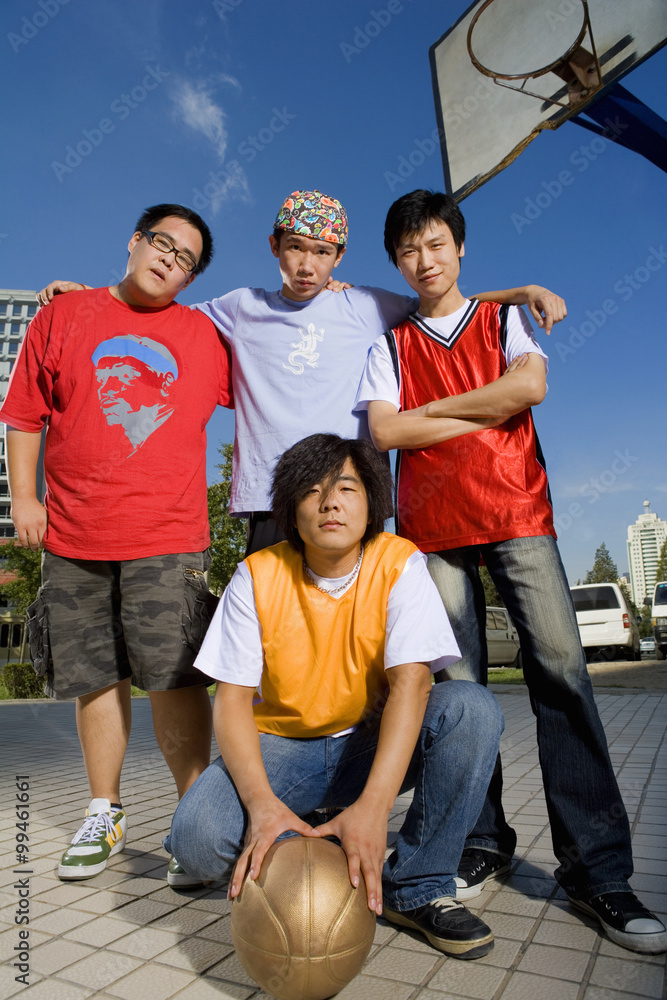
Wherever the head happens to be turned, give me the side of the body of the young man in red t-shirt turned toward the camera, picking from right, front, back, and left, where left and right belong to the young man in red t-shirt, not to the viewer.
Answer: front

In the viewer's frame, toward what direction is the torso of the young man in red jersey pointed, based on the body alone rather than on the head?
toward the camera

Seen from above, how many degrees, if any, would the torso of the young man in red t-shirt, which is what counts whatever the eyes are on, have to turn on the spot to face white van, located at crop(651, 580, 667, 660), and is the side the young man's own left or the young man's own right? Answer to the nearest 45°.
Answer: approximately 135° to the young man's own left

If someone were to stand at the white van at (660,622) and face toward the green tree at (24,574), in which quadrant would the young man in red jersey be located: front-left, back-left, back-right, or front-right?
front-left

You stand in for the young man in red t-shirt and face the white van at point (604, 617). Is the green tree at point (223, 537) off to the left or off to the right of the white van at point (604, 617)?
left

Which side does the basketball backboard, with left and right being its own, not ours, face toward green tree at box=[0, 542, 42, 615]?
right

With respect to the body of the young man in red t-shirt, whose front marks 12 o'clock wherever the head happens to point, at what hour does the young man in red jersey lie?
The young man in red jersey is roughly at 10 o'clock from the young man in red t-shirt.

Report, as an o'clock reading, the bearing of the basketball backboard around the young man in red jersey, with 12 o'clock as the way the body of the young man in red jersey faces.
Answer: The basketball backboard is roughly at 6 o'clock from the young man in red jersey.

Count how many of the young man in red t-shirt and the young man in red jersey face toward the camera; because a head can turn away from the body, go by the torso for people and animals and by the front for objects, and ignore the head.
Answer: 2

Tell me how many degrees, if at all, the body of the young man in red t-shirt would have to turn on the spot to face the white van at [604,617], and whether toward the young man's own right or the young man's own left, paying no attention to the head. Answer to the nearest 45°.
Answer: approximately 135° to the young man's own left

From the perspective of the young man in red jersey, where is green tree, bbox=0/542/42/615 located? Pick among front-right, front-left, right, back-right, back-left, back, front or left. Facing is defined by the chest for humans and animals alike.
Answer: back-right

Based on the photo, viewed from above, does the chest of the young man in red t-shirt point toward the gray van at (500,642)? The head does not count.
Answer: no

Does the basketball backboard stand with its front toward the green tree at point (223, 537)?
no

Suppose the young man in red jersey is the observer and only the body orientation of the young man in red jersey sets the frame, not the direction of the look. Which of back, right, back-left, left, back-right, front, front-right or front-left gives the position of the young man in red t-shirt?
right

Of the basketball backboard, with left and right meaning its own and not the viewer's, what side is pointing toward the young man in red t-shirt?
front

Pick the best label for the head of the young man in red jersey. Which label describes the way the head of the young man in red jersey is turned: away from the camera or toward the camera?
toward the camera

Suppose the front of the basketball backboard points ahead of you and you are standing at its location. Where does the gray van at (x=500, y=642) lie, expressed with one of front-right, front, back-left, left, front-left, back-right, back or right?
back-right

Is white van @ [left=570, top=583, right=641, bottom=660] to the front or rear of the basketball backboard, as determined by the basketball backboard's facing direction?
to the rear
